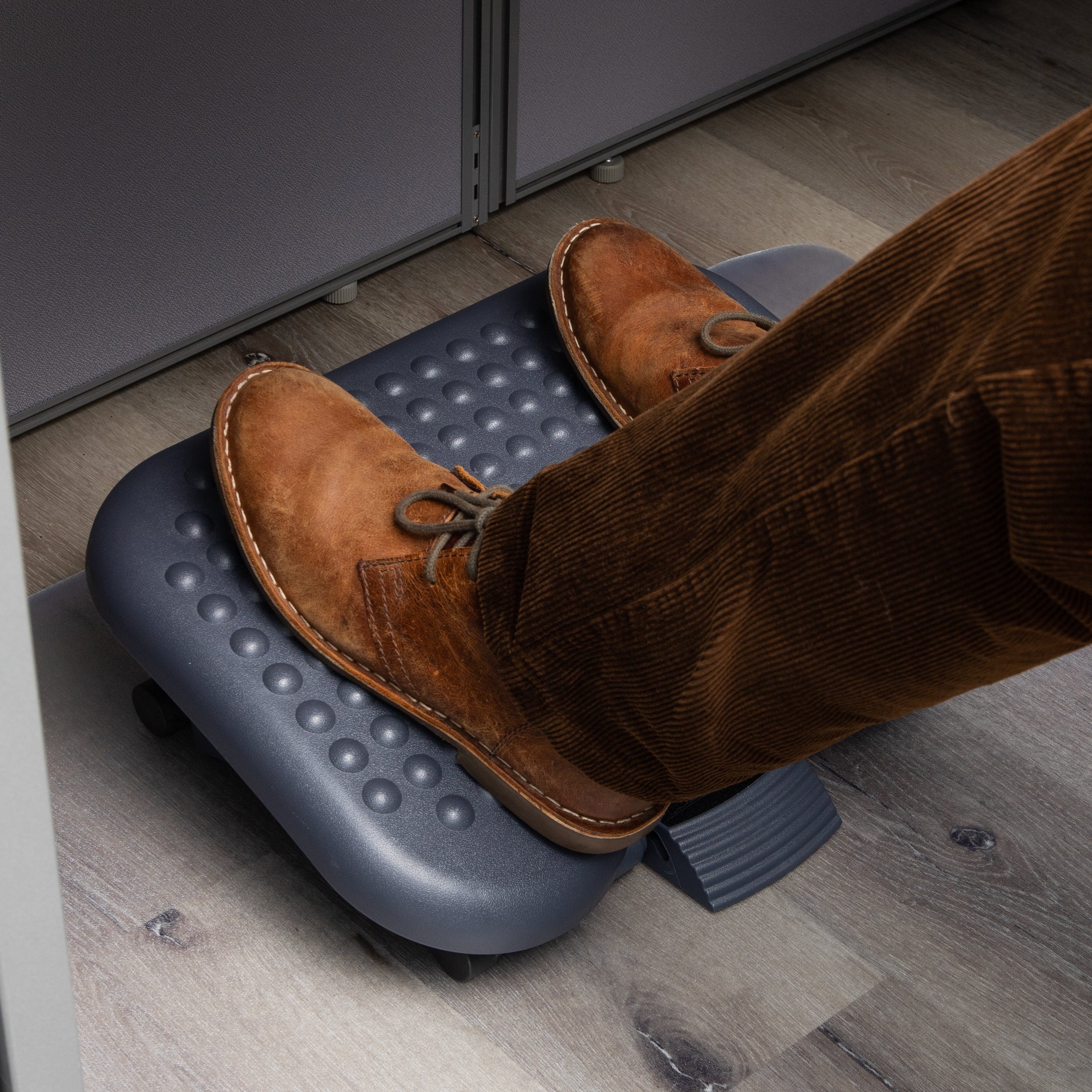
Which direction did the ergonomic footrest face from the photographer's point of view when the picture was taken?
facing the viewer and to the right of the viewer

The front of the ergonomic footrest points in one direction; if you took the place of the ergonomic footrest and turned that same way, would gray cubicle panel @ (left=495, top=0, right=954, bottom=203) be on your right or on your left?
on your left

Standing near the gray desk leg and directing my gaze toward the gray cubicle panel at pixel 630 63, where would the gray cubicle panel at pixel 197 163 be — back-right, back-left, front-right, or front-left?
front-left
